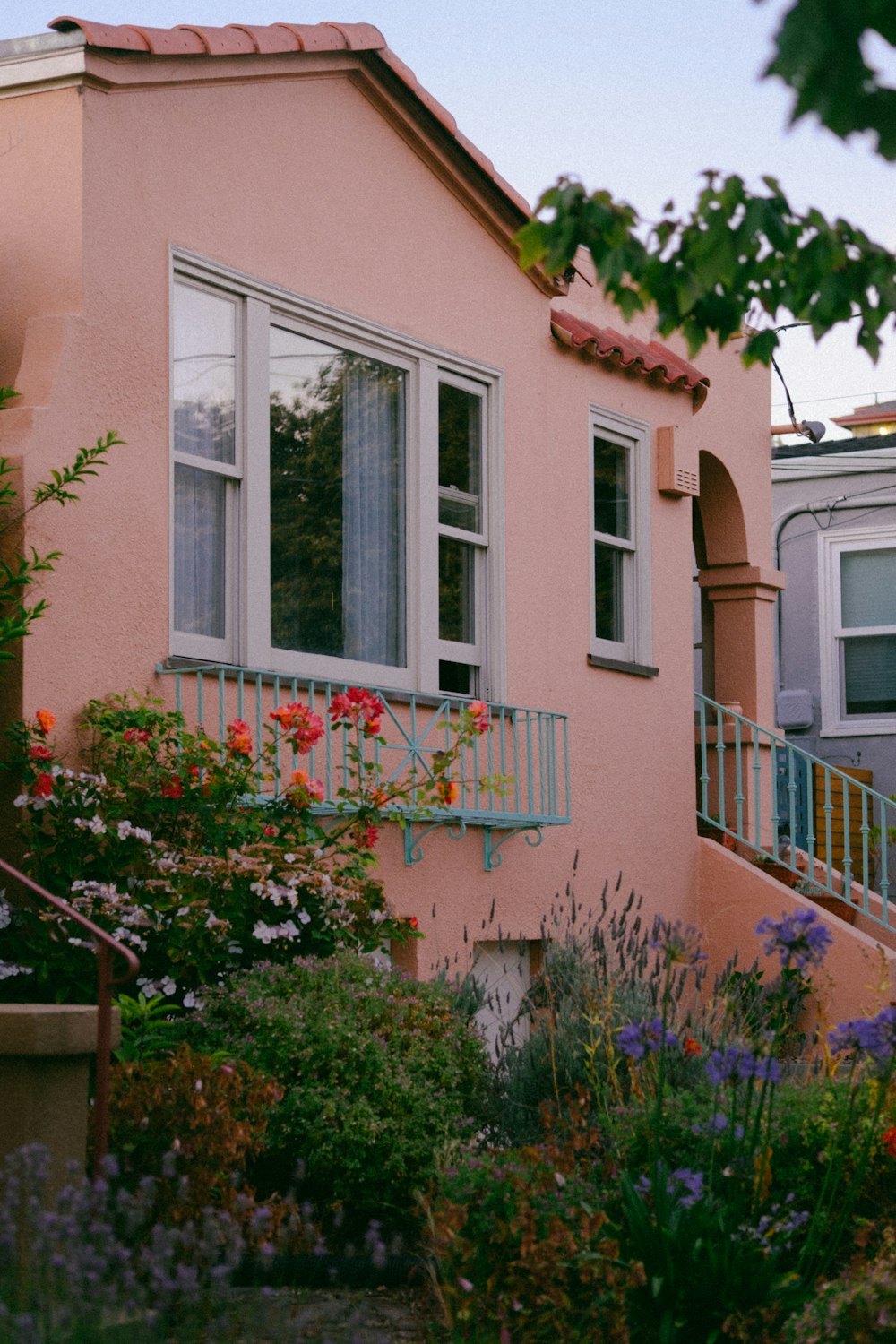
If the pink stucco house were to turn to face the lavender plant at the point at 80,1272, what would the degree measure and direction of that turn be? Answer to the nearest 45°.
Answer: approximately 45° to its right

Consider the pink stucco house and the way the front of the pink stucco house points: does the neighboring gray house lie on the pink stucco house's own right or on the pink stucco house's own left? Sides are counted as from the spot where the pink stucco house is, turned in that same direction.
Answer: on the pink stucco house's own left

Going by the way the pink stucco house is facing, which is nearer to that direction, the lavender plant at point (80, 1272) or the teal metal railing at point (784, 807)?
the lavender plant

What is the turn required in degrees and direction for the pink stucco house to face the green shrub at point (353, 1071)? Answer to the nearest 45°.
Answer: approximately 45° to its right

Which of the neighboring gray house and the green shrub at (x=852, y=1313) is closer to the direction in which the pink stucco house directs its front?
the green shrub

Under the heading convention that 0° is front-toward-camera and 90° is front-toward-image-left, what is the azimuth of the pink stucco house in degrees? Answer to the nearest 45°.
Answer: approximately 315°
